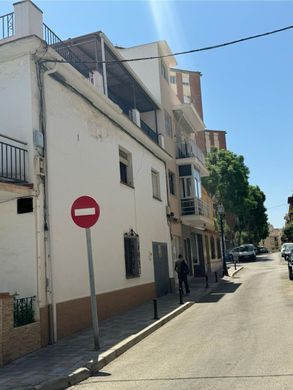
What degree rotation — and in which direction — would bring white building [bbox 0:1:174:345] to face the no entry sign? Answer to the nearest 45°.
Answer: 0° — it already faces it

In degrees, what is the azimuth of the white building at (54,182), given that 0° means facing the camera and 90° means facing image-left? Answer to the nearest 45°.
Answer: approximately 315°

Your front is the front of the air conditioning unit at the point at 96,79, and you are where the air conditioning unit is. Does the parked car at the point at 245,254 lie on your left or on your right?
on your left

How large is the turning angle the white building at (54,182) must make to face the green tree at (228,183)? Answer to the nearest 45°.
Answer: approximately 90° to its left

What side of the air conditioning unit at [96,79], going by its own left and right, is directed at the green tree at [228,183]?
left

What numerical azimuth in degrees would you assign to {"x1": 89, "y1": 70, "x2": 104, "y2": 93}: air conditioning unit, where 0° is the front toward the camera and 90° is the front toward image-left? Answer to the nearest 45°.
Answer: approximately 315°
